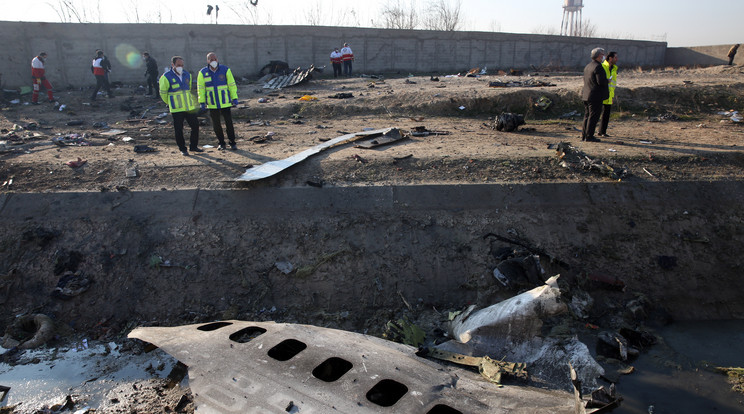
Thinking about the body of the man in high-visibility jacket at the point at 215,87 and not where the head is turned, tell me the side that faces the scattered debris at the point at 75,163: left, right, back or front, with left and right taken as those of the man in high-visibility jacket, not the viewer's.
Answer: right

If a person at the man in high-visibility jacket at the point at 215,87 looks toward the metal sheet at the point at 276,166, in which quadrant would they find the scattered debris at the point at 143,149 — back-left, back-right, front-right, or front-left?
back-right

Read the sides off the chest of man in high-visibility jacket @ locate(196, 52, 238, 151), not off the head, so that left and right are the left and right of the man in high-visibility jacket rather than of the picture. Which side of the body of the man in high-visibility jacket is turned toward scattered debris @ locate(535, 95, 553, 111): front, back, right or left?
left

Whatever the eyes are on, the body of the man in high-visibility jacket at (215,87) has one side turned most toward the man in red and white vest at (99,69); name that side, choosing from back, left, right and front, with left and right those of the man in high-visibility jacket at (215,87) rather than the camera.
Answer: back

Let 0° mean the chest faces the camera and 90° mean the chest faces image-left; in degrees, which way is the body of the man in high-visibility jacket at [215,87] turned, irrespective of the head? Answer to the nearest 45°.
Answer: approximately 0°

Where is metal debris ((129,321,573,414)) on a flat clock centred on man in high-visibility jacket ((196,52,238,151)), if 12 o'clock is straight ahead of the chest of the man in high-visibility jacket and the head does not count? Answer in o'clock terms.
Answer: The metal debris is roughly at 12 o'clock from the man in high-visibility jacket.

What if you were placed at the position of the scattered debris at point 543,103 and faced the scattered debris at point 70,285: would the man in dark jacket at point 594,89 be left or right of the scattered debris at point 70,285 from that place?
left

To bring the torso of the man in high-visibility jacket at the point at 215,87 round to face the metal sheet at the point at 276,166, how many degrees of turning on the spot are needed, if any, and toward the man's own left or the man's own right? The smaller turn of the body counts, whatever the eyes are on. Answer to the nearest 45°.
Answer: approximately 45° to the man's own left

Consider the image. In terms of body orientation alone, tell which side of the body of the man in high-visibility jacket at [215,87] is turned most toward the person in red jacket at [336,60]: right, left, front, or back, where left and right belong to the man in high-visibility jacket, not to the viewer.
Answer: back
